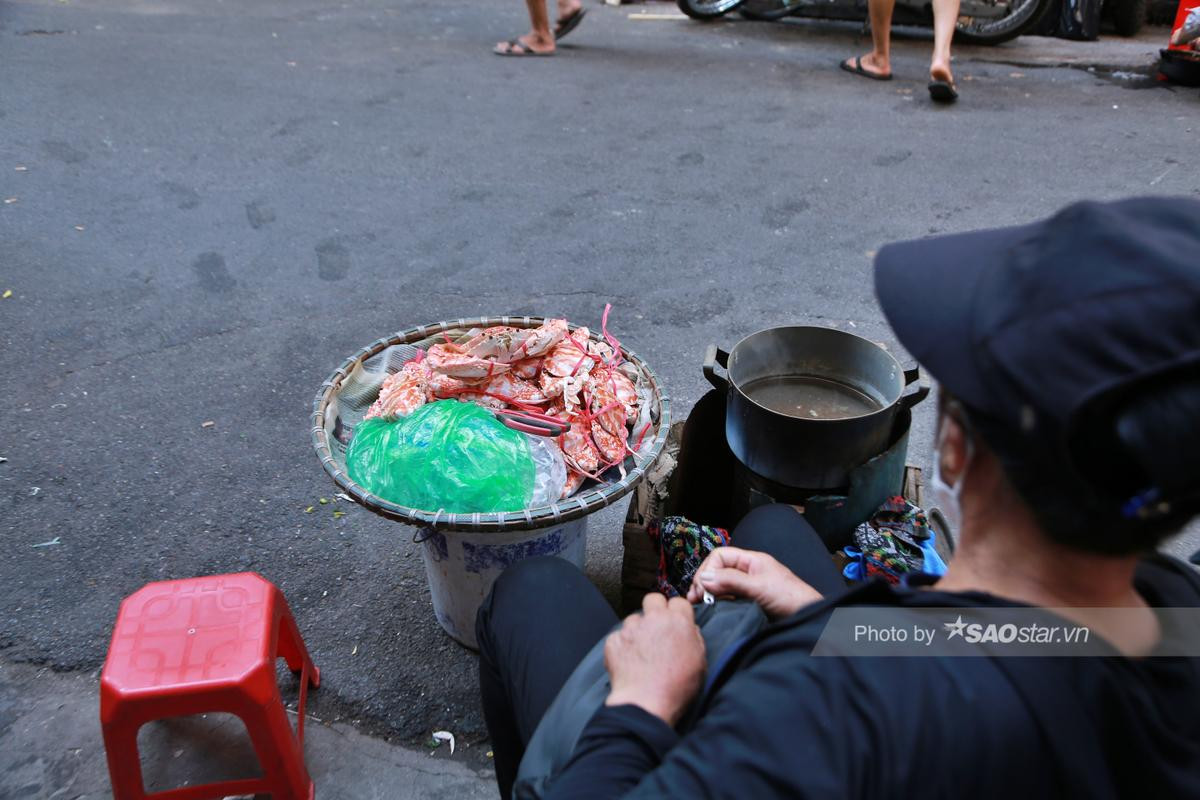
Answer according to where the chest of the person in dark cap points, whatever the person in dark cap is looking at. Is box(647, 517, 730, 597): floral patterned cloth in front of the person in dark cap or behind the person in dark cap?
in front

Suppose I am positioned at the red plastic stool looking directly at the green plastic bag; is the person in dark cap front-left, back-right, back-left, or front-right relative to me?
front-right

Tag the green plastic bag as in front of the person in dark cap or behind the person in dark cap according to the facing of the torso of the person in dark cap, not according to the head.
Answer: in front

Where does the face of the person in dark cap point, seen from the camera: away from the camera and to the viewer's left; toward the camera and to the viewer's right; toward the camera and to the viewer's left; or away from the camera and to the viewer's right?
away from the camera and to the viewer's left

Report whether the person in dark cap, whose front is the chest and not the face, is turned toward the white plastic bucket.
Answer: yes

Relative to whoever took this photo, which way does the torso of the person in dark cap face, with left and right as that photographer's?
facing away from the viewer and to the left of the viewer

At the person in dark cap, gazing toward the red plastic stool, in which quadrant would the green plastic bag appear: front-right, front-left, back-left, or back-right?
front-right

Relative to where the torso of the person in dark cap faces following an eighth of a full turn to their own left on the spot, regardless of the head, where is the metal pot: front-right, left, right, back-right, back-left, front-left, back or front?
right

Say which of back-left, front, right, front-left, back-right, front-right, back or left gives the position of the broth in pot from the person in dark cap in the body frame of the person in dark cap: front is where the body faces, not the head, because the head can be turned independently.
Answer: front-right
